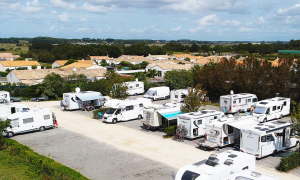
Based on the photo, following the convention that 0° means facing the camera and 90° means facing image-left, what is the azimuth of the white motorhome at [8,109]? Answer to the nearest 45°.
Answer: approximately 225°

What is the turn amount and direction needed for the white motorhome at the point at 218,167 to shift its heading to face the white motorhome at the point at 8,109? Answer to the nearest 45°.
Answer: approximately 90° to its right

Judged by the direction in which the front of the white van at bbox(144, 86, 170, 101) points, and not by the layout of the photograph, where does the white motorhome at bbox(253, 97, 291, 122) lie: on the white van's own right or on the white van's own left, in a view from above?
on the white van's own left

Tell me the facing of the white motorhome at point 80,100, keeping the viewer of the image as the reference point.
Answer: facing away from the viewer and to the right of the viewer
